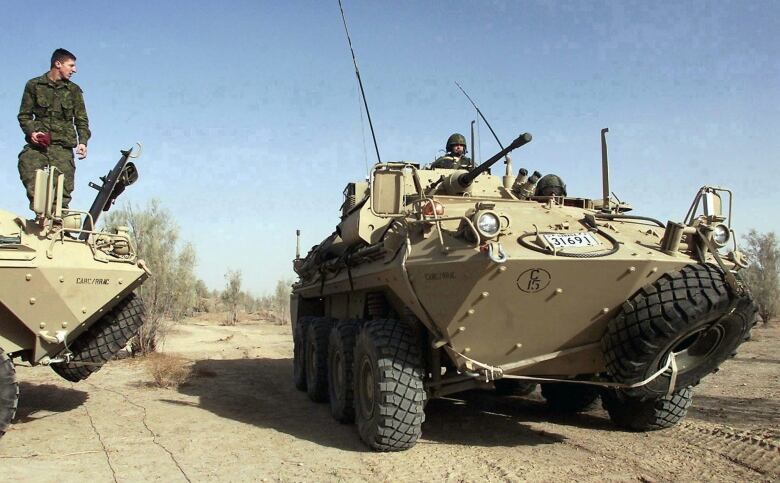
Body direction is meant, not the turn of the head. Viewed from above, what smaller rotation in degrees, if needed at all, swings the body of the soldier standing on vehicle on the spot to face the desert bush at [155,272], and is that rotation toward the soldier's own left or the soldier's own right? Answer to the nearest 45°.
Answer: approximately 180°

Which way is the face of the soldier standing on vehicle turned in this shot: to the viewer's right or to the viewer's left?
to the viewer's right

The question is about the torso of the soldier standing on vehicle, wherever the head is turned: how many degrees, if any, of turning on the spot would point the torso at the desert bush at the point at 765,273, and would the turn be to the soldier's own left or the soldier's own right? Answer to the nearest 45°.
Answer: approximately 90° to the soldier's own left

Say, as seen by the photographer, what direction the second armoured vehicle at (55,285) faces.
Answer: facing the viewer and to the right of the viewer

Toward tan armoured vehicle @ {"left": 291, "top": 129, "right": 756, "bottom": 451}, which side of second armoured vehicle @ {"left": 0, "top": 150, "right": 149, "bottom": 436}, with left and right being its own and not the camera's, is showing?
front

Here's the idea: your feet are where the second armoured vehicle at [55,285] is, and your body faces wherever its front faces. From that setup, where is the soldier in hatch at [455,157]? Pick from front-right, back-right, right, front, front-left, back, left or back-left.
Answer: front-left

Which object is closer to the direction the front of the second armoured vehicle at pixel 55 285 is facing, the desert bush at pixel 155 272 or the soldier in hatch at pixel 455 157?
the soldier in hatch

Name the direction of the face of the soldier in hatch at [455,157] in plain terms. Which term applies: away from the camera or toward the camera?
toward the camera

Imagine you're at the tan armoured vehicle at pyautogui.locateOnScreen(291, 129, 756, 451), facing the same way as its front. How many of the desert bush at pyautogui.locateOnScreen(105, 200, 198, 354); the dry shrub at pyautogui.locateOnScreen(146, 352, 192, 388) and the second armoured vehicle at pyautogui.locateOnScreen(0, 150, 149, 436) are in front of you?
0

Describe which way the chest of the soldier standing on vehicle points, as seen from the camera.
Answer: toward the camera

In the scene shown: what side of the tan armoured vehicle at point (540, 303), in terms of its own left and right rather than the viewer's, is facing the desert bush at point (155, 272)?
back

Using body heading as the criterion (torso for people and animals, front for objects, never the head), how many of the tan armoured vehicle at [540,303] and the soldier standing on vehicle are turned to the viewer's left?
0

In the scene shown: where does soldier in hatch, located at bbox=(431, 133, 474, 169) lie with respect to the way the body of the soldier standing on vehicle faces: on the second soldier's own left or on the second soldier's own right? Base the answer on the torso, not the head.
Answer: on the second soldier's own left
